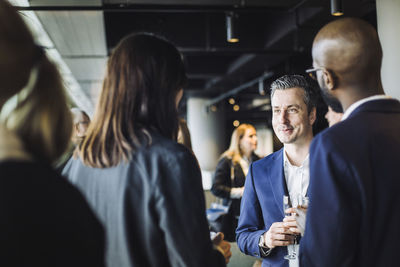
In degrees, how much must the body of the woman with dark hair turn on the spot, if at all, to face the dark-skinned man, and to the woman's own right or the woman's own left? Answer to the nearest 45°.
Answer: approximately 45° to the woman's own right

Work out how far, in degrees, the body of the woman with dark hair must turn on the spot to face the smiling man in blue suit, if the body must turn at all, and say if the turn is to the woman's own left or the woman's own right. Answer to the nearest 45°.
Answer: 0° — they already face them

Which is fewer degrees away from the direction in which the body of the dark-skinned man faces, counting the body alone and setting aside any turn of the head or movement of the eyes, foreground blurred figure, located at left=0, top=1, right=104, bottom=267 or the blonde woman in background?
the blonde woman in background

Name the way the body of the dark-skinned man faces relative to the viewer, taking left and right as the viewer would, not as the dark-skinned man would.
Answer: facing away from the viewer and to the left of the viewer

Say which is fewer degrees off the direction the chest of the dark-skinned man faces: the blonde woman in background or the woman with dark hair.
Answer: the blonde woman in background

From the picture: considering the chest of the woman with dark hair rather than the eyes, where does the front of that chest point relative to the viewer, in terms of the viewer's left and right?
facing away from the viewer and to the right of the viewer

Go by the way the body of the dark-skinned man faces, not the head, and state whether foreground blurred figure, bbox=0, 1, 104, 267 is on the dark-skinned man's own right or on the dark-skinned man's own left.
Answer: on the dark-skinned man's own left

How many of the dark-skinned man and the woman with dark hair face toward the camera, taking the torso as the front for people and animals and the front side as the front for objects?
0

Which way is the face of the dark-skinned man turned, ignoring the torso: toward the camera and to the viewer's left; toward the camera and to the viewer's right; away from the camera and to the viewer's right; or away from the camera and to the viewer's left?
away from the camera and to the viewer's left

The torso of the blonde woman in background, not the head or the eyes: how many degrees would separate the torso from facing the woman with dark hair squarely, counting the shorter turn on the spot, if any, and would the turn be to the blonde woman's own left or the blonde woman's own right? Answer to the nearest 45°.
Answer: approximately 45° to the blonde woman's own right

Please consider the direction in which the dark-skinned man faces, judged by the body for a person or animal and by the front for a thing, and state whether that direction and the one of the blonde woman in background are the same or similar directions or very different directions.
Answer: very different directions

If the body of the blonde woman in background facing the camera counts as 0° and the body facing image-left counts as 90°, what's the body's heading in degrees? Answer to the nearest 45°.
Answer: approximately 315°

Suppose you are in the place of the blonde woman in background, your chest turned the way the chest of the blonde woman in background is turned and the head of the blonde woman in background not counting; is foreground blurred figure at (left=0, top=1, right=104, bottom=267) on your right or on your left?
on your right

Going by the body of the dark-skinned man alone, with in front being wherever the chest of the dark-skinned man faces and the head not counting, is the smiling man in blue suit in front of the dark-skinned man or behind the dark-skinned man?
in front

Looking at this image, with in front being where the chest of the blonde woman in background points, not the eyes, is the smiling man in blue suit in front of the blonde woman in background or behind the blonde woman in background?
in front

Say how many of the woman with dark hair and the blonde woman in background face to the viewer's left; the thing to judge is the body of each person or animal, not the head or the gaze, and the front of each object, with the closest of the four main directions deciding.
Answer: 0
